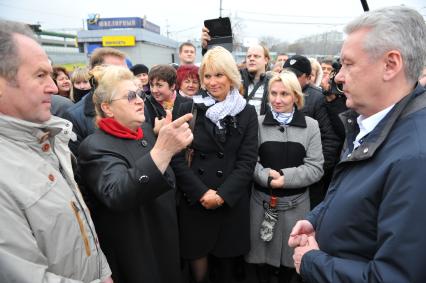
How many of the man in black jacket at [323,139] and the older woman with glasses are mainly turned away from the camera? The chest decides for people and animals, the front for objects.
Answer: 0

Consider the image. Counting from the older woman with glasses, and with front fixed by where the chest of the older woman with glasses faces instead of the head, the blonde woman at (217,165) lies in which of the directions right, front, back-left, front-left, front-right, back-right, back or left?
left

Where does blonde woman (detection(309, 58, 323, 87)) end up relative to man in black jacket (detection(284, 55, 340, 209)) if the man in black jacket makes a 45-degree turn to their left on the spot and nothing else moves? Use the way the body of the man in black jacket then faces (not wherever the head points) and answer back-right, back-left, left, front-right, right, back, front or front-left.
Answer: back

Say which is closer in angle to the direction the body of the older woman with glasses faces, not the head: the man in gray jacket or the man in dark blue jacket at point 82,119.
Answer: the man in gray jacket

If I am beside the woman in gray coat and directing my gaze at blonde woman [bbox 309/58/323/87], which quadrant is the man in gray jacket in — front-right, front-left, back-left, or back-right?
back-left

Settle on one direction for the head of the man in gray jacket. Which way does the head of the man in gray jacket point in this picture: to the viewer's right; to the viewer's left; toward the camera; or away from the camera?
to the viewer's right

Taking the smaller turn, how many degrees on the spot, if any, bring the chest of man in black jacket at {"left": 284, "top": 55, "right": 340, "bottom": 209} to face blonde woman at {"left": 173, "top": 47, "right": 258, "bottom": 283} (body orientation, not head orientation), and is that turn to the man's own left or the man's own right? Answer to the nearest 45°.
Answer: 0° — they already face them

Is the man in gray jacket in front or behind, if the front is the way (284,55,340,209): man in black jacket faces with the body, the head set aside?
in front

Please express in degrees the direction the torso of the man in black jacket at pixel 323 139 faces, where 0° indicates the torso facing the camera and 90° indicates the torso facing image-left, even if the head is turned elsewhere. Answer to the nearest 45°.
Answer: approximately 45°

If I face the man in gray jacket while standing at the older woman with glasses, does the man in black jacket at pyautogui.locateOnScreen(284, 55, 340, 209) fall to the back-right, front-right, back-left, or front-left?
back-left
